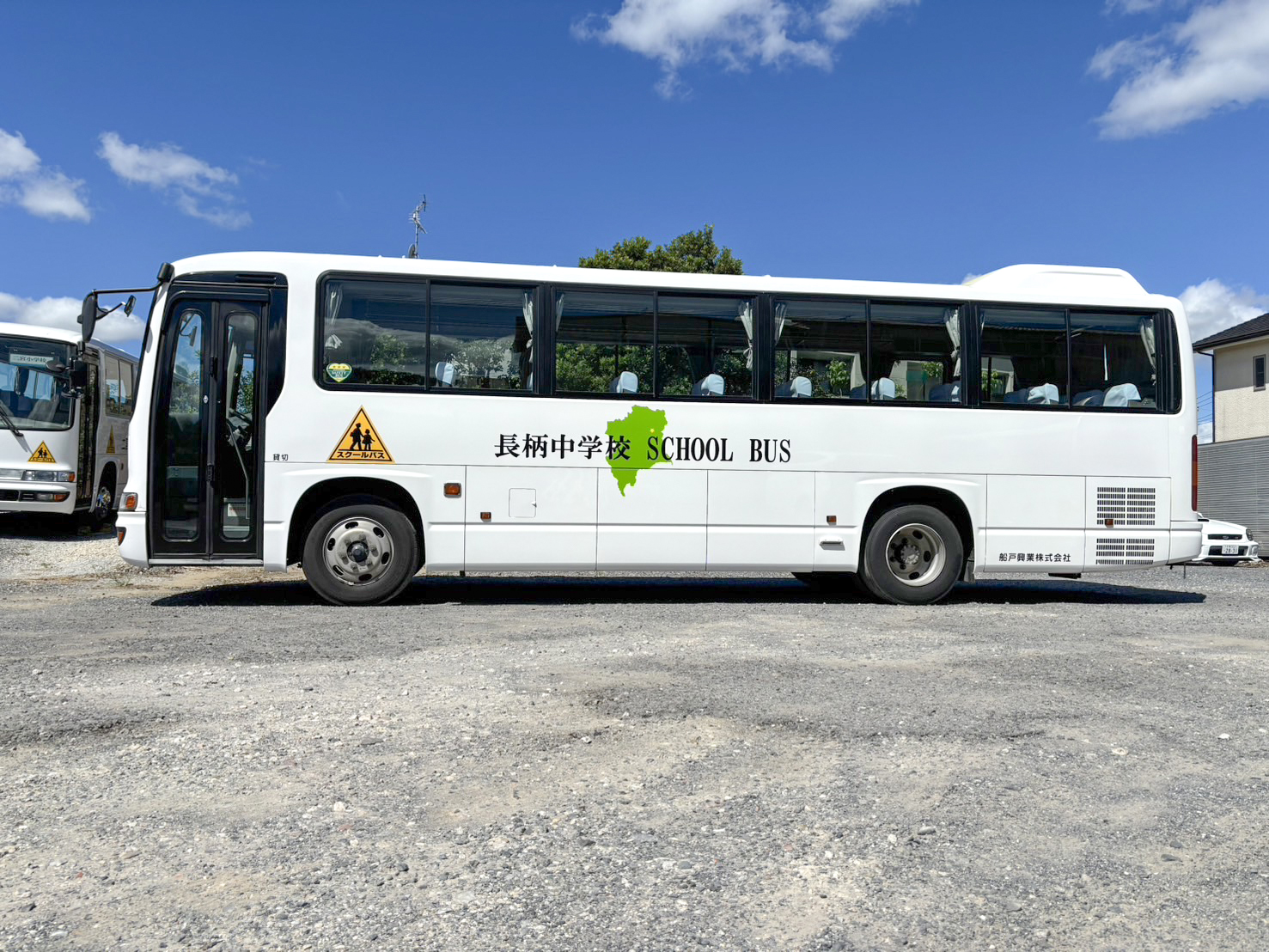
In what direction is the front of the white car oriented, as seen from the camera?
facing the viewer and to the right of the viewer

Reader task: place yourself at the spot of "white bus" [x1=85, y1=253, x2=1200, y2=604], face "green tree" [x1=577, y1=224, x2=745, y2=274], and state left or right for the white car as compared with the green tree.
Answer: right

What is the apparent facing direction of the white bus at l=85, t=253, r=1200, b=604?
to the viewer's left

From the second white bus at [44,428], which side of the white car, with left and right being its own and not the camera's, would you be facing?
right

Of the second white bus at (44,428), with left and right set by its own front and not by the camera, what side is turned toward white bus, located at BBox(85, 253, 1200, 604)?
left

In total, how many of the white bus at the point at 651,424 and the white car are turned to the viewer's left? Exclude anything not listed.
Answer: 1

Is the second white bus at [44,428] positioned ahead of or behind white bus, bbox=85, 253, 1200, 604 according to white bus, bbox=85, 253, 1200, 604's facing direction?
ahead

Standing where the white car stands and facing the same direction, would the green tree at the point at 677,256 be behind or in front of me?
behind

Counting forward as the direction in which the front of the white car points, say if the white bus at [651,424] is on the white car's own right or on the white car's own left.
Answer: on the white car's own right

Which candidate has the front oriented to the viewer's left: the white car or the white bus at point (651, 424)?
the white bus

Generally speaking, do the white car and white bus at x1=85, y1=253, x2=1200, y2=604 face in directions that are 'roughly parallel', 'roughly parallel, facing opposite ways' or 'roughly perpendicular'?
roughly perpendicular

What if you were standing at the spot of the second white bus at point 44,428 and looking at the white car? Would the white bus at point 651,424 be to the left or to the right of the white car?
right

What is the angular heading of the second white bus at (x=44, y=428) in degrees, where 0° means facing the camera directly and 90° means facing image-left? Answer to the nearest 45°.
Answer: approximately 45°

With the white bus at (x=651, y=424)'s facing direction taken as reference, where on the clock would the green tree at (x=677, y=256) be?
The green tree is roughly at 3 o'clock from the white bus.
